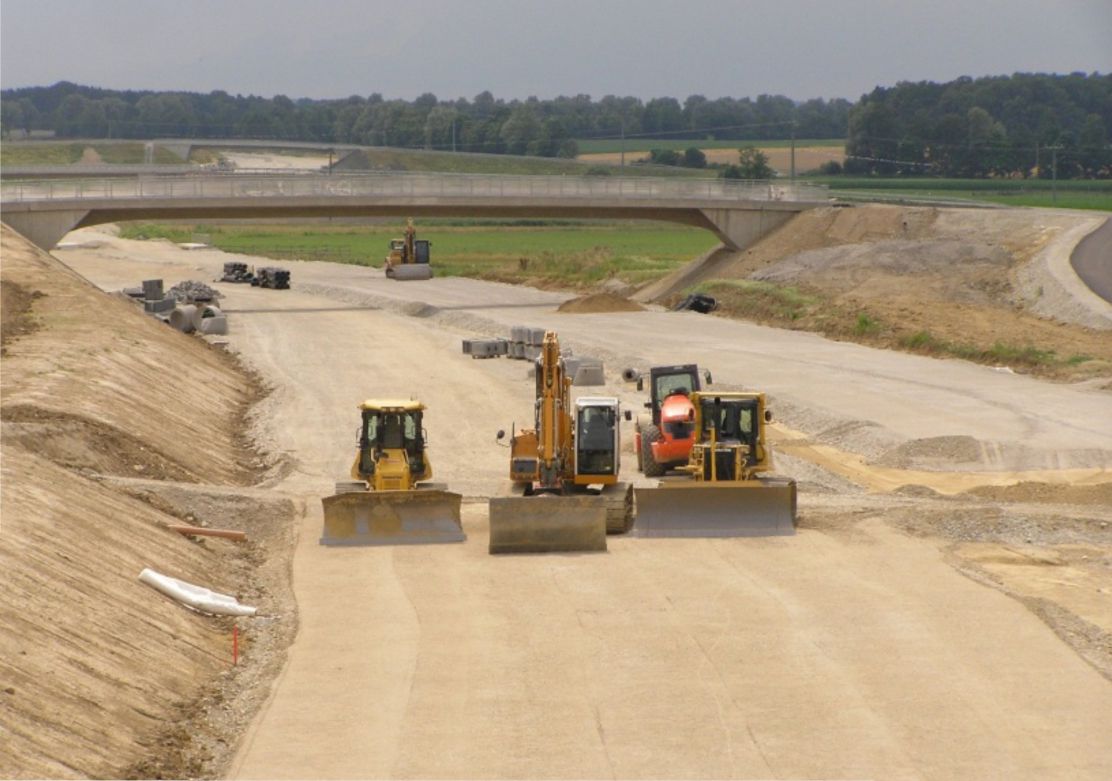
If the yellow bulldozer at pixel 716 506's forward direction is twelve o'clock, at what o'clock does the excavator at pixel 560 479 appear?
The excavator is roughly at 3 o'clock from the yellow bulldozer.

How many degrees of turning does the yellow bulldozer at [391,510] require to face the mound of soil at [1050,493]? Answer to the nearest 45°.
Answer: approximately 90° to its left

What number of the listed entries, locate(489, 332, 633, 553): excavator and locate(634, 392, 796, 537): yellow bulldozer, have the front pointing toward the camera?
2

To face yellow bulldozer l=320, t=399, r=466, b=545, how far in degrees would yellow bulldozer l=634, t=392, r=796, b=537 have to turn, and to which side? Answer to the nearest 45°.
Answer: approximately 90° to its right

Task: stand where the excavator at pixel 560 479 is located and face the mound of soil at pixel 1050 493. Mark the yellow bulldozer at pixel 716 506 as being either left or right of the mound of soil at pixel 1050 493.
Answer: right

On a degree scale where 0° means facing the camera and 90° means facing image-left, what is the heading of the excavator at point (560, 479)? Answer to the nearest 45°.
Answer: approximately 0°

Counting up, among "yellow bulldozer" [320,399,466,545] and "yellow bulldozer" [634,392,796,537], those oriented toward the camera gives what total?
2

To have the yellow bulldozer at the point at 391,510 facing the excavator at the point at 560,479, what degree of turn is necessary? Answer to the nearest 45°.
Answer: approximately 90° to its left

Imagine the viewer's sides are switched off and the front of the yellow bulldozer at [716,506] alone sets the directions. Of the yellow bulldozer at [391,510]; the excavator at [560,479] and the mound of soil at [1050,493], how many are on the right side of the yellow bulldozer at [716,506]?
2

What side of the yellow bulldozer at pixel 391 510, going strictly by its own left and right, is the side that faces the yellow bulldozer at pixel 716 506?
left

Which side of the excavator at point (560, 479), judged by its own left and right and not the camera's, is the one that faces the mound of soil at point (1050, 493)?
left
